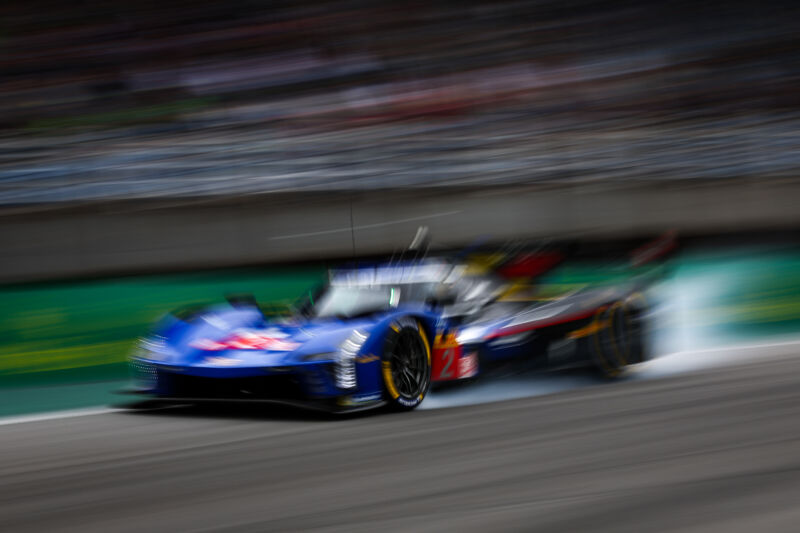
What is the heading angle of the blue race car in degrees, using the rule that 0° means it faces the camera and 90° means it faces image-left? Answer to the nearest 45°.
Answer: approximately 45°

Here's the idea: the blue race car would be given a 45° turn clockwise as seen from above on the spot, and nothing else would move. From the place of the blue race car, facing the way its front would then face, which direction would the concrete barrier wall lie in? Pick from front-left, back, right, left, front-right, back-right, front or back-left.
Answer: right
